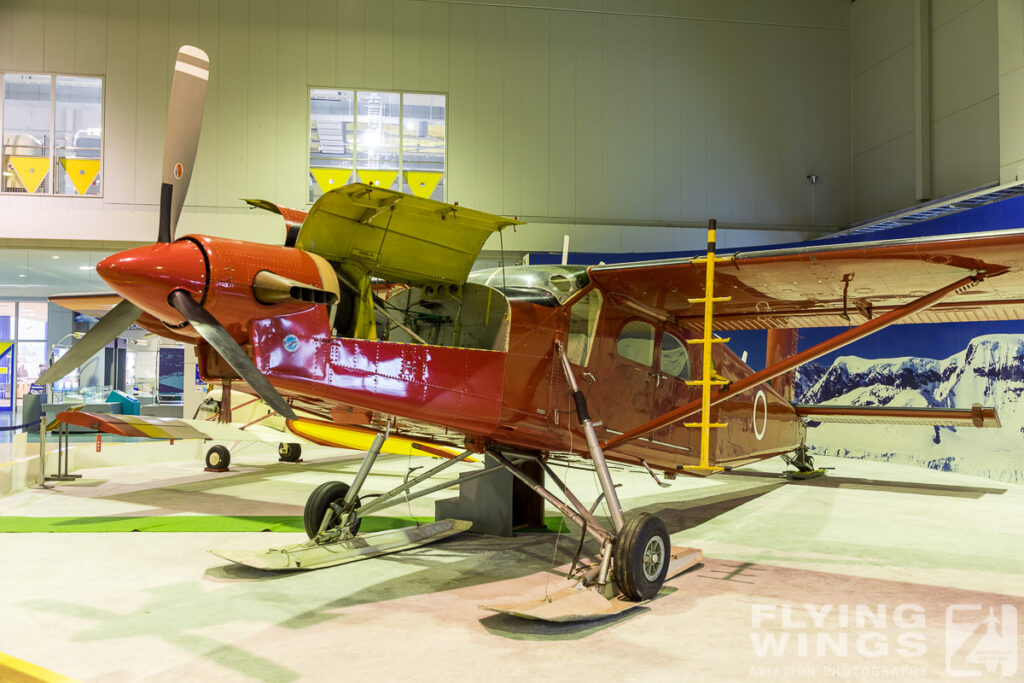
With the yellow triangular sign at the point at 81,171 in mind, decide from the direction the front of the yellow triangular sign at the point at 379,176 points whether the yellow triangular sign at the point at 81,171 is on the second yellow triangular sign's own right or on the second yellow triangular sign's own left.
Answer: on the second yellow triangular sign's own right

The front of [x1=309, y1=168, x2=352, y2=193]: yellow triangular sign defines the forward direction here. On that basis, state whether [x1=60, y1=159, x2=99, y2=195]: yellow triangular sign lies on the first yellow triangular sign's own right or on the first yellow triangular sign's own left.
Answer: on the first yellow triangular sign's own right

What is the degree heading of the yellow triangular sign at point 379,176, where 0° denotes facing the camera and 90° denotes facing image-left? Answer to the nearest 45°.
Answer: approximately 0°

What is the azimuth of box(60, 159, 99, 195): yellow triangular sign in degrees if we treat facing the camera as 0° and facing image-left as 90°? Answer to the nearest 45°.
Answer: approximately 0°

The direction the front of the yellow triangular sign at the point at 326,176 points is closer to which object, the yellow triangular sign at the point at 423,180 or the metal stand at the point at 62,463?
the metal stand
